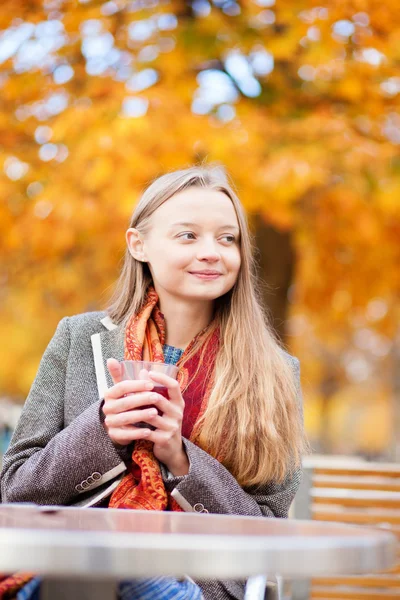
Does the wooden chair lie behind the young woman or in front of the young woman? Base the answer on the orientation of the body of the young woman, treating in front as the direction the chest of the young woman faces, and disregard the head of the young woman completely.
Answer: behind
